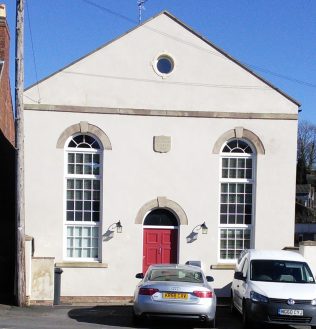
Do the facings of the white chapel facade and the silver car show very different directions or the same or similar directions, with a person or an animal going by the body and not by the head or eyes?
very different directions

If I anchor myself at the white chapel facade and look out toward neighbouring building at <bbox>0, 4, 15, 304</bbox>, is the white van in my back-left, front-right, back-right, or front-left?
back-left

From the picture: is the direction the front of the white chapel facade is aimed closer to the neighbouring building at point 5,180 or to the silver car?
the silver car

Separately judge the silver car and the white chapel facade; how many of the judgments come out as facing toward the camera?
1

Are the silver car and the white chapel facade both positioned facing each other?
yes

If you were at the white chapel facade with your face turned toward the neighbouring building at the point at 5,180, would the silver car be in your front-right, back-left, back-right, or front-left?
back-left

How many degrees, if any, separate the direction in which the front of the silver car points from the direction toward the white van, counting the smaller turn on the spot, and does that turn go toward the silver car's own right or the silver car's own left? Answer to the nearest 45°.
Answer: approximately 45° to the silver car's own right

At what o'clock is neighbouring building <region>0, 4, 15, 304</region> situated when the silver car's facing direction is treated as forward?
The neighbouring building is roughly at 11 o'clock from the silver car.

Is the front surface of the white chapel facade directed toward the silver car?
yes

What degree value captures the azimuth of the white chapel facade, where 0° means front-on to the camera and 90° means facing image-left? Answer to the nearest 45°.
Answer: approximately 0°

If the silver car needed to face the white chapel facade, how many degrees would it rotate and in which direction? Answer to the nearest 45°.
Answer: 0° — it already faces it

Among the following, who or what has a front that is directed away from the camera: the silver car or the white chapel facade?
the silver car

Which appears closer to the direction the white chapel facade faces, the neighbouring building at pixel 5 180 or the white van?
the white van

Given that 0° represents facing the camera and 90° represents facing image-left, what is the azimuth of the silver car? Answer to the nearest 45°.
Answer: approximately 180°
